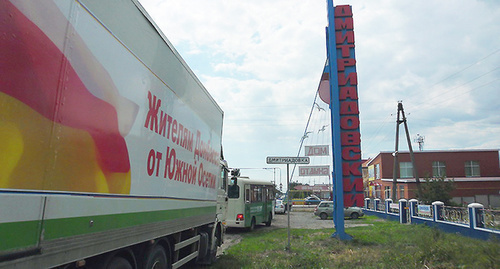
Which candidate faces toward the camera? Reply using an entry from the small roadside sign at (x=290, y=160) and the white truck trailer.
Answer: the small roadside sign

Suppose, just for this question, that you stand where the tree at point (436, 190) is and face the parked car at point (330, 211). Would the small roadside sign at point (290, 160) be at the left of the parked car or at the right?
left

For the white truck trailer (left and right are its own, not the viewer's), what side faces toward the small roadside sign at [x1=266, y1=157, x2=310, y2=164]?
front

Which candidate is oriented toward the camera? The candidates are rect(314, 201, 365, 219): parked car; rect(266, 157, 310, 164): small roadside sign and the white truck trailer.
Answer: the small roadside sign

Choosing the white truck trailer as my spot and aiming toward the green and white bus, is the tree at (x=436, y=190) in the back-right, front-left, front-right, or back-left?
front-right

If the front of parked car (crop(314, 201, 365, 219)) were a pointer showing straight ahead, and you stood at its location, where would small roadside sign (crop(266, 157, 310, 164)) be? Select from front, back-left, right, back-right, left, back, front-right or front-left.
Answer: right

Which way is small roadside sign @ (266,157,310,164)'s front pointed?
toward the camera

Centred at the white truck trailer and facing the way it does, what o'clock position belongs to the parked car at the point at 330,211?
The parked car is roughly at 12 o'clock from the white truck trailer.

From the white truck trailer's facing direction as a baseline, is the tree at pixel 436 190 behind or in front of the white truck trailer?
in front

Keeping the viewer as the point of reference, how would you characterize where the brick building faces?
facing the viewer and to the left of the viewer

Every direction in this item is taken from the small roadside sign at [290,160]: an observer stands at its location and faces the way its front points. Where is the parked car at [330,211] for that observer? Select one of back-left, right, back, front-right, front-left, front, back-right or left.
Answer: back
